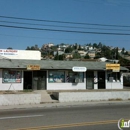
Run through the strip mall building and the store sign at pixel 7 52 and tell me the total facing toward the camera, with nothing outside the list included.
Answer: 2

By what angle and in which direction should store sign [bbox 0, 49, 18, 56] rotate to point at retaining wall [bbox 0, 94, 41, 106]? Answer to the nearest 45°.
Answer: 0° — it already faces it

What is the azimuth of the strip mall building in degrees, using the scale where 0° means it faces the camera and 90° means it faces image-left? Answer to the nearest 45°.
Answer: approximately 0°

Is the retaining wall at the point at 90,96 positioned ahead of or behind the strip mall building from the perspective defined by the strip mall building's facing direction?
ahead

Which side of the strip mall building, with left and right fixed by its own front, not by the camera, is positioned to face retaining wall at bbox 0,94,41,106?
front

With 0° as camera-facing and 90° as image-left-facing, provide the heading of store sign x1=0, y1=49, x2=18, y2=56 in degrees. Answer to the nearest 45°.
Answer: approximately 0°

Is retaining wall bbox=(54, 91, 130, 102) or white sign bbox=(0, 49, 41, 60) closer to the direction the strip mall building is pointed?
the retaining wall
